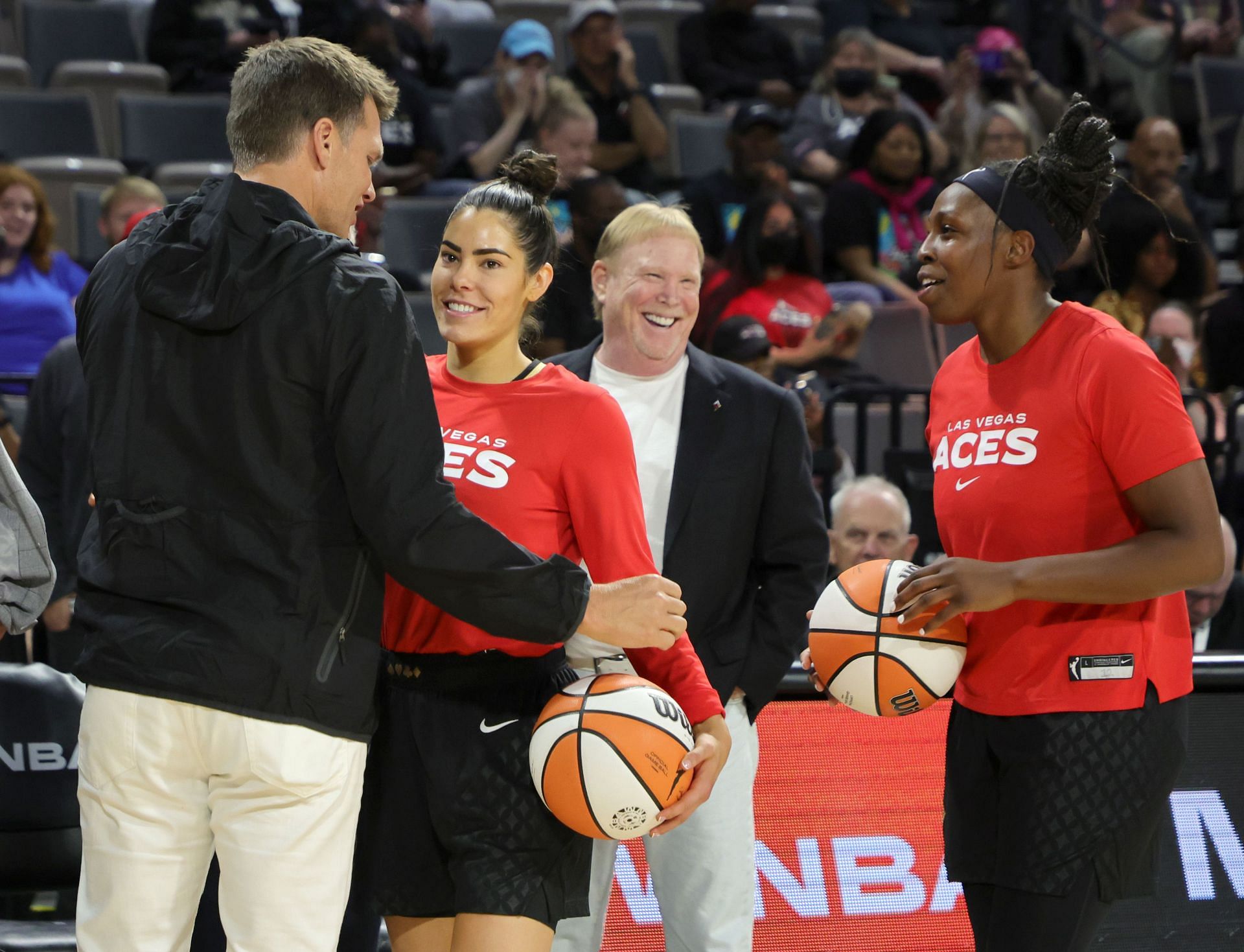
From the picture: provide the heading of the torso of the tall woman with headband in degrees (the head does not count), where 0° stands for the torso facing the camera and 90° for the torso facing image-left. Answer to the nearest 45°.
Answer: approximately 45°

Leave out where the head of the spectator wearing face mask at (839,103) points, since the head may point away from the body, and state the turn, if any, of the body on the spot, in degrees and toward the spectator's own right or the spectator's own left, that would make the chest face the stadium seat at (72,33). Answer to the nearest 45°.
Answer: approximately 90° to the spectator's own right

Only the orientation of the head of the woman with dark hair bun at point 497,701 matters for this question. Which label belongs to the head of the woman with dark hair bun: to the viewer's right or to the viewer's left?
to the viewer's left

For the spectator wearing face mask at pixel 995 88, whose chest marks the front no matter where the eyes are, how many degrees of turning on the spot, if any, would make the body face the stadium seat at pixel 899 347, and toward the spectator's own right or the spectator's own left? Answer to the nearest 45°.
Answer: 0° — they already face it

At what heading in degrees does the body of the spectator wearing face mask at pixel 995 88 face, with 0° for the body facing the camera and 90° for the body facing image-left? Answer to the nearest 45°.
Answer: approximately 0°

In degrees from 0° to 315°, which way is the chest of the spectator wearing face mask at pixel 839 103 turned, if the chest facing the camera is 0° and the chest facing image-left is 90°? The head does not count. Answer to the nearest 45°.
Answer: approximately 0°

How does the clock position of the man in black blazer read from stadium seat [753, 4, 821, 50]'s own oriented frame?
The man in black blazer is roughly at 12 o'clock from the stadium seat.

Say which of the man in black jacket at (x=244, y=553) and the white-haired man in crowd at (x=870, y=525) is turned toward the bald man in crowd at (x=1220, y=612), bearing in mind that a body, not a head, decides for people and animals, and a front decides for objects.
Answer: the man in black jacket

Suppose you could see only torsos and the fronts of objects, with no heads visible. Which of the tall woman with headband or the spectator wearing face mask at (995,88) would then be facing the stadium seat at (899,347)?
the spectator wearing face mask

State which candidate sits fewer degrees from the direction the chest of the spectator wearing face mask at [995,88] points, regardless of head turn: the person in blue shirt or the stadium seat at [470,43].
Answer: the person in blue shirt

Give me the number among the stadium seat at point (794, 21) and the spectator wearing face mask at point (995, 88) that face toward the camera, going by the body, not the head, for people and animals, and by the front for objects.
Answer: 2

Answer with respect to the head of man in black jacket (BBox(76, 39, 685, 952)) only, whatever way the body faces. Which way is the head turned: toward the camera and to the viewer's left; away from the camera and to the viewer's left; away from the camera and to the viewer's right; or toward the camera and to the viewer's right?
away from the camera and to the viewer's right
